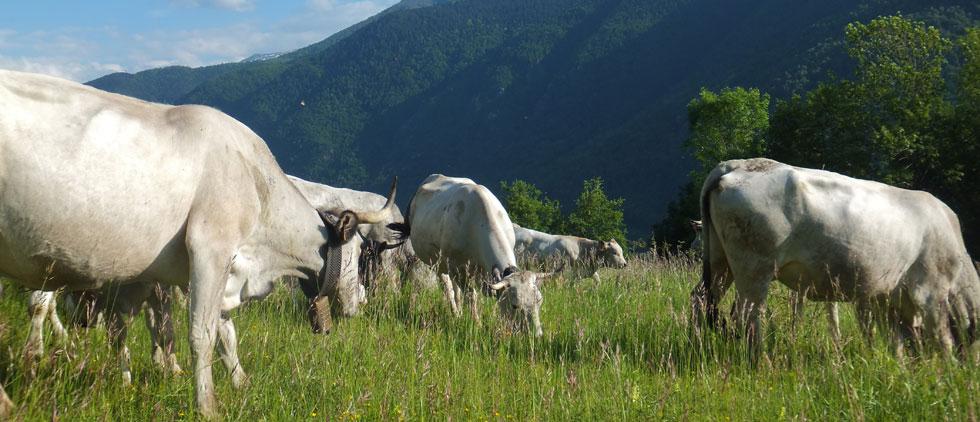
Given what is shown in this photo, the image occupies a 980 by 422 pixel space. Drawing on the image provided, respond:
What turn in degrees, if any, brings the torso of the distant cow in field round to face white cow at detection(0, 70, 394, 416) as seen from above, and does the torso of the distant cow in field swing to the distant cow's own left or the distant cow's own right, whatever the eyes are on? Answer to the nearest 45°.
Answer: approximately 90° to the distant cow's own right

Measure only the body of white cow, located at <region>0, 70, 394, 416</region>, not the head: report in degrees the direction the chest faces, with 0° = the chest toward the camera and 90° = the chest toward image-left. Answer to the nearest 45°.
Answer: approximately 270°

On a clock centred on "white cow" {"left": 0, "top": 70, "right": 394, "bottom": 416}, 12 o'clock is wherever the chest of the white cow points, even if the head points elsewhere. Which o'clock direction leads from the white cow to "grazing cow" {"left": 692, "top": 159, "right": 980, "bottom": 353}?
The grazing cow is roughly at 12 o'clock from the white cow.

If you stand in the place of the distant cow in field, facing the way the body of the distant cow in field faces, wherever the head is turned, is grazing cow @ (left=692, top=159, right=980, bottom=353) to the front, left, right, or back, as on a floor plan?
right

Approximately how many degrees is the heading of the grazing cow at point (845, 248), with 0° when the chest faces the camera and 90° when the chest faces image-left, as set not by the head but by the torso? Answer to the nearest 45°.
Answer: approximately 270°

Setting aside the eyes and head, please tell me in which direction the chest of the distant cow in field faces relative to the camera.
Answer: to the viewer's right

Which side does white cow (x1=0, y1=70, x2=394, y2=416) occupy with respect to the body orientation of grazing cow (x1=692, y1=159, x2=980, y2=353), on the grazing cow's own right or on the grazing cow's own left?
on the grazing cow's own right
